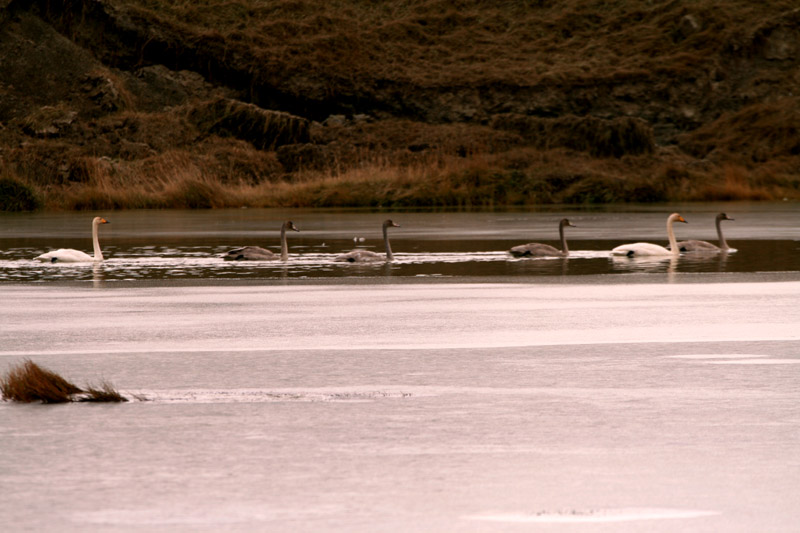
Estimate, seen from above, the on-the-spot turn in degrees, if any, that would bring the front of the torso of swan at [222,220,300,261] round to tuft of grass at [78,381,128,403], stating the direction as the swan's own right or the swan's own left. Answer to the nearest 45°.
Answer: approximately 90° to the swan's own right

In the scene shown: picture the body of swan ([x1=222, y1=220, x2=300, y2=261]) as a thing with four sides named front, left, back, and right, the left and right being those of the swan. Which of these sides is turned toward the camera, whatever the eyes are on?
right

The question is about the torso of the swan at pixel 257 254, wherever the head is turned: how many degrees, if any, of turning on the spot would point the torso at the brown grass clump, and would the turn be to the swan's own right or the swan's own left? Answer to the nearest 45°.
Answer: approximately 90° to the swan's own right

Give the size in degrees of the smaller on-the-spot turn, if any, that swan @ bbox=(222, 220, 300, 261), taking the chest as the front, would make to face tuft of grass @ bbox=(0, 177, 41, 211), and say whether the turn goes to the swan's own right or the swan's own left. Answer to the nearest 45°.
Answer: approximately 90° to the swan's own left
